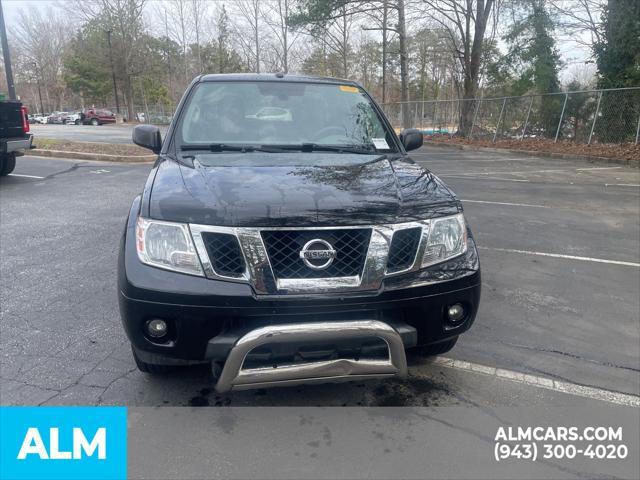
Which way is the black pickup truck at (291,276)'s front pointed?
toward the camera

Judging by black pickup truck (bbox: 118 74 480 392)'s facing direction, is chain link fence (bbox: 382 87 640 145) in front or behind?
behind

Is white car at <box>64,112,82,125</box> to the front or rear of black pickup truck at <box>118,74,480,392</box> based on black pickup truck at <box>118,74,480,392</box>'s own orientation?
to the rear

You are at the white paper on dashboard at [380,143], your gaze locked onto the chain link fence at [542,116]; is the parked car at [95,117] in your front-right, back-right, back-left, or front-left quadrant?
front-left

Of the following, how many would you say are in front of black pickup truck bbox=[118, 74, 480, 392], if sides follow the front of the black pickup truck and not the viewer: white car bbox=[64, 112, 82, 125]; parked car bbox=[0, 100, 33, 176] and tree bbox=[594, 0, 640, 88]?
0

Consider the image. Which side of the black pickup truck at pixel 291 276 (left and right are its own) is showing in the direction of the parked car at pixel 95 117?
back

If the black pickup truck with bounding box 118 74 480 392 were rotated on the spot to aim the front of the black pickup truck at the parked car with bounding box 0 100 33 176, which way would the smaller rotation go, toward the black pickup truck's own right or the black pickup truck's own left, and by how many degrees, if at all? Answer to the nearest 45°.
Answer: approximately 135° to the black pickup truck's own right

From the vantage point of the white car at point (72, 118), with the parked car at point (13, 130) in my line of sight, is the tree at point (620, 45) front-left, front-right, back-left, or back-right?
front-left
